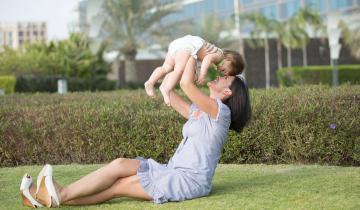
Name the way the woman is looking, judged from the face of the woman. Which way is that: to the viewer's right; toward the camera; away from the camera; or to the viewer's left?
to the viewer's left

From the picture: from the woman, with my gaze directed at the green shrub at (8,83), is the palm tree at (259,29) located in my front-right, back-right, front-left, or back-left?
front-right

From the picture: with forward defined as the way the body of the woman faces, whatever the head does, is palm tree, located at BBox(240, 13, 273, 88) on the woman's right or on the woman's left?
on the woman's right

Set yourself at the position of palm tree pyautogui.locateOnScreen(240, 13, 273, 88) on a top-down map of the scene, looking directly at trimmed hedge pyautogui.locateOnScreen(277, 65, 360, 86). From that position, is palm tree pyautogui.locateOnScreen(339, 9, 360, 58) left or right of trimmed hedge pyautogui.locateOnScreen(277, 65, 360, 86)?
left

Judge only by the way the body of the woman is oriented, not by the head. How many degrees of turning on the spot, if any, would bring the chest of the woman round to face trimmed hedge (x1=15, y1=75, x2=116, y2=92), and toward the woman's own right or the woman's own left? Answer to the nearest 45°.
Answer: approximately 90° to the woman's own right

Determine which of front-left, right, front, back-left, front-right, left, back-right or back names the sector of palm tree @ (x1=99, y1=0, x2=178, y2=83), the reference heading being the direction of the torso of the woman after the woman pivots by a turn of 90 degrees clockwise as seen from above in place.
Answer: front

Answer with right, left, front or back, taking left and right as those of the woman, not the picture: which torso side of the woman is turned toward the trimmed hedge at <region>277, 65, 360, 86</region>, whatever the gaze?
right

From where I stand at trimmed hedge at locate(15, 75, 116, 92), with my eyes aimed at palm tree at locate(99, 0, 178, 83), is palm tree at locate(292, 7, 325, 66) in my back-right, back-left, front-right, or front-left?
front-right

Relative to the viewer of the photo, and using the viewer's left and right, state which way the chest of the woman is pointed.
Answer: facing to the left of the viewer

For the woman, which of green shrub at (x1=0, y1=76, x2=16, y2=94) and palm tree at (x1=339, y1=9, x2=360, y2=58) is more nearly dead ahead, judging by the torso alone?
the green shrub

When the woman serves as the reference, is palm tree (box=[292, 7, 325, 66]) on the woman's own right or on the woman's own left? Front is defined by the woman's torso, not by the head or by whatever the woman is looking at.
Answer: on the woman's own right

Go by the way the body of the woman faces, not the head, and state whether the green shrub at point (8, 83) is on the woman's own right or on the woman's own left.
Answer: on the woman's own right
